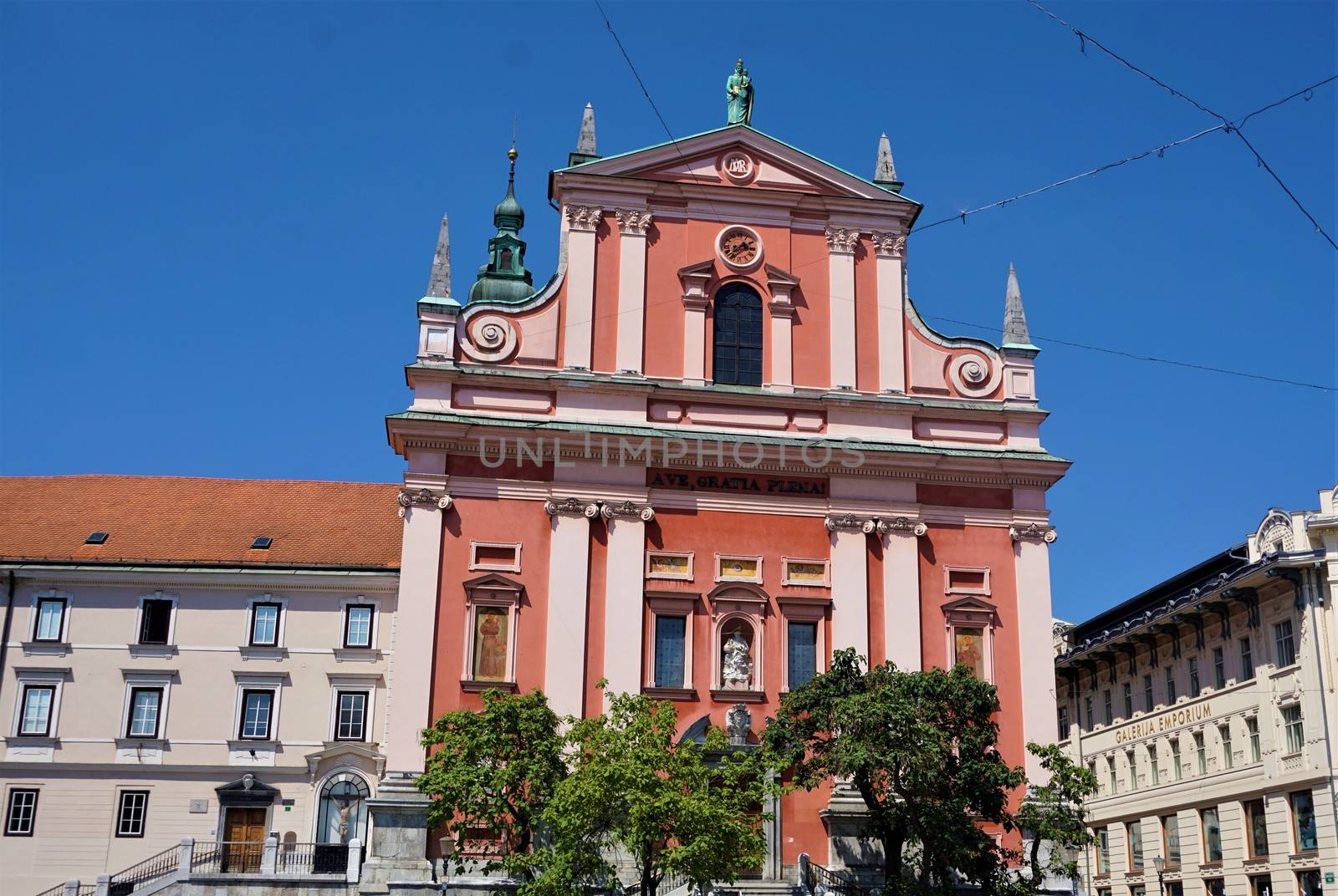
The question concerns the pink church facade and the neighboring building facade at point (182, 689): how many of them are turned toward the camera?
2

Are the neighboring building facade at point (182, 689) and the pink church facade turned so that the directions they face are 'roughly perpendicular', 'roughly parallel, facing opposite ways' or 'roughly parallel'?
roughly parallel

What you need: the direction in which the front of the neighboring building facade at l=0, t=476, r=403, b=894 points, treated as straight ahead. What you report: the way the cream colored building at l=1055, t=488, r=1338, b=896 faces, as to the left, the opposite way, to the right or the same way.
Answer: to the right

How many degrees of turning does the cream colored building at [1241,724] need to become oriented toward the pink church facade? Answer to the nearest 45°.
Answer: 0° — it already faces it

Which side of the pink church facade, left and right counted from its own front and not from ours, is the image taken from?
front

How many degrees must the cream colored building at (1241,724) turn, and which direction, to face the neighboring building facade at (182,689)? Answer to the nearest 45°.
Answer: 0° — it already faces it

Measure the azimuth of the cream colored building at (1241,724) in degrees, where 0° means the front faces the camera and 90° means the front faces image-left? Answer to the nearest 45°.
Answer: approximately 45°

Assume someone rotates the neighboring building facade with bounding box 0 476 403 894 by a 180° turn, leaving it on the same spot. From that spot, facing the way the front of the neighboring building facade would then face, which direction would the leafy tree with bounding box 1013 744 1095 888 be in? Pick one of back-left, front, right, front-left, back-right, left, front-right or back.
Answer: back-right

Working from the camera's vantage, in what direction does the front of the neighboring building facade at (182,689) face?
facing the viewer

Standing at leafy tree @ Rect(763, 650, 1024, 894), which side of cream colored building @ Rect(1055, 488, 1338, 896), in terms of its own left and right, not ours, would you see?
front

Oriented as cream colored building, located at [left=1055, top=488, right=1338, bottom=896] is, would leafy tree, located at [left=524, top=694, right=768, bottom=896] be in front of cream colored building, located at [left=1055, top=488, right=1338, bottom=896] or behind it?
in front

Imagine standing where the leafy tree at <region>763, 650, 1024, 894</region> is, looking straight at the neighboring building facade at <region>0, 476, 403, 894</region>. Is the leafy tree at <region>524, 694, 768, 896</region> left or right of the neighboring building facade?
left

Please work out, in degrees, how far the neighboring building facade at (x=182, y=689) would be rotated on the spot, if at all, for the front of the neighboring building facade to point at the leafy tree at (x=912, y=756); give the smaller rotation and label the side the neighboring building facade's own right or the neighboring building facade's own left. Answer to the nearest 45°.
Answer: approximately 45° to the neighboring building facade's own left

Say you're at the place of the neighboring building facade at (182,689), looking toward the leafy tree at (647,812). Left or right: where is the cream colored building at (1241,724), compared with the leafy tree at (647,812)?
left
